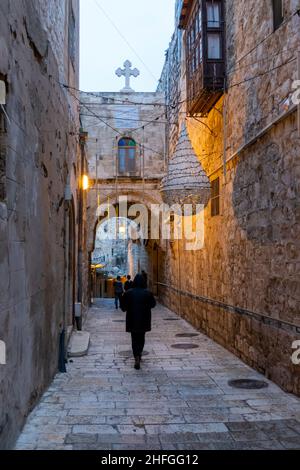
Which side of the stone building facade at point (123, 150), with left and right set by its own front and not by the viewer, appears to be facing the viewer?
front

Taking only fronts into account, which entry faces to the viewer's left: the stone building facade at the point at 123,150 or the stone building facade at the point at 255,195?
the stone building facade at the point at 255,195

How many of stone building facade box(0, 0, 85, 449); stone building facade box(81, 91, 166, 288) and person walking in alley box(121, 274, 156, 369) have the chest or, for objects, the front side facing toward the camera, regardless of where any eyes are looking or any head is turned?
1

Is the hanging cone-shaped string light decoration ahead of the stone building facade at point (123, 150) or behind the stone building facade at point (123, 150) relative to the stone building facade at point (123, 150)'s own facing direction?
ahead

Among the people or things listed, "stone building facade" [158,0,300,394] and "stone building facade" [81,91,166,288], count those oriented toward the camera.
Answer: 1

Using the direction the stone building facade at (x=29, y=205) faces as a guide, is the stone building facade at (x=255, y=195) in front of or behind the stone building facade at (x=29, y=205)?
in front

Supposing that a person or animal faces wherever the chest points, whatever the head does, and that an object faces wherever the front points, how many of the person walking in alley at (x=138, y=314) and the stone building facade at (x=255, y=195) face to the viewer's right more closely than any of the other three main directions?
0

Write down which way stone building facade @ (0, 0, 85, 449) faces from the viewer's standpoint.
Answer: facing to the right of the viewer

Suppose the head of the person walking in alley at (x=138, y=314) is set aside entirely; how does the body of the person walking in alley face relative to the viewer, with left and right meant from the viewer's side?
facing away from the viewer

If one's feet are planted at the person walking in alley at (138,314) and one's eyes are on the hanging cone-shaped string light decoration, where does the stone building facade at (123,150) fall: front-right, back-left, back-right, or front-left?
front-left

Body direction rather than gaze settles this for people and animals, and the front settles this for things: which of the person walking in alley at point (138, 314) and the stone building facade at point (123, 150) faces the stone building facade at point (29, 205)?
the stone building facade at point (123, 150)

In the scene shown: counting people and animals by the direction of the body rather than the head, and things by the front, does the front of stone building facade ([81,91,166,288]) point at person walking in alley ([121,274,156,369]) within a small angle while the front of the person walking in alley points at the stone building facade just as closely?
yes

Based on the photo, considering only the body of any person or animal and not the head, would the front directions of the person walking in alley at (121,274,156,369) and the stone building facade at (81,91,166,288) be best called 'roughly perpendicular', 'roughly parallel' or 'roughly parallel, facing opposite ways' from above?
roughly parallel, facing opposite ways

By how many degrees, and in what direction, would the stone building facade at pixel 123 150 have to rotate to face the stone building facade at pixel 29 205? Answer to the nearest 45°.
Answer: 0° — it already faces it

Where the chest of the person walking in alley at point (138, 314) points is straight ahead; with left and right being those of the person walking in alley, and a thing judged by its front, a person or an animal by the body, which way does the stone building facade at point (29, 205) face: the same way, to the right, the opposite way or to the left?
to the right

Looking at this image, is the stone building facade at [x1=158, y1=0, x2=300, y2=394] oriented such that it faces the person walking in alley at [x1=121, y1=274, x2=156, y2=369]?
yes

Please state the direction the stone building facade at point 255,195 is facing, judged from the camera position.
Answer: facing to the left of the viewer
